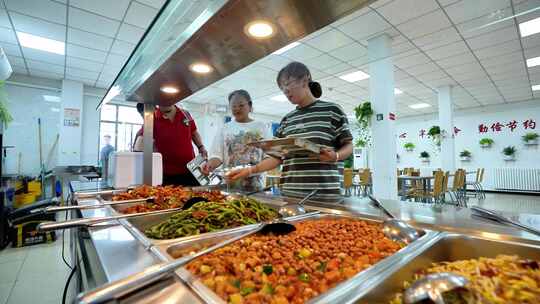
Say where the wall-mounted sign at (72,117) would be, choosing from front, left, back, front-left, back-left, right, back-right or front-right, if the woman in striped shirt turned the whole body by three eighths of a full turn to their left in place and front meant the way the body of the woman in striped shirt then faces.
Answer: back-left

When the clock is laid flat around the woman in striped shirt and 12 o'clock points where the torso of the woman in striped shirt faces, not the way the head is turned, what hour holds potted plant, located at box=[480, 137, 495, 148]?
The potted plant is roughly at 6 o'clock from the woman in striped shirt.

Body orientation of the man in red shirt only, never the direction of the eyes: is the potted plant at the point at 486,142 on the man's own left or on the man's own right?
on the man's own left

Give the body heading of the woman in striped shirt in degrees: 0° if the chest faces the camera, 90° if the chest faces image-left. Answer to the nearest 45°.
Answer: approximately 45°

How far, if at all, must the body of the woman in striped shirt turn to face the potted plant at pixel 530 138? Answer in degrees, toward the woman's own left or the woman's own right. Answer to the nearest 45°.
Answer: approximately 180°

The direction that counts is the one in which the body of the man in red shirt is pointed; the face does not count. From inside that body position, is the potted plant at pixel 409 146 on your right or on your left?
on your left

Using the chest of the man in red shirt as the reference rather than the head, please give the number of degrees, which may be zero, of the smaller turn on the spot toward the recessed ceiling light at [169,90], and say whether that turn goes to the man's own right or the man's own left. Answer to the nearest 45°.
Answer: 0° — they already face it
